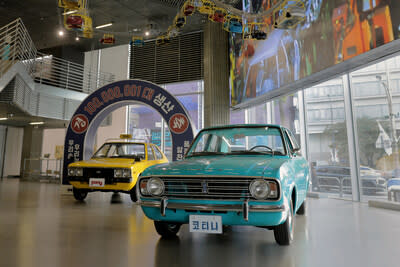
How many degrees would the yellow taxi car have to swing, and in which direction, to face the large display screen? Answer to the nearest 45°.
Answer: approximately 135° to its left

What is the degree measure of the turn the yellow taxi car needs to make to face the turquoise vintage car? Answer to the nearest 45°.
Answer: approximately 45° to its left

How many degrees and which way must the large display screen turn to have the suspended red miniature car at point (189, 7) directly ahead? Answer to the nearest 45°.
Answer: approximately 45° to its right

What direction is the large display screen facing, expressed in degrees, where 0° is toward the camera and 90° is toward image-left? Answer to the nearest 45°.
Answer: approximately 45°

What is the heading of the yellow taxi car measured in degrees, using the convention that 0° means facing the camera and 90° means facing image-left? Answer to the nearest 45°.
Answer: approximately 45°
